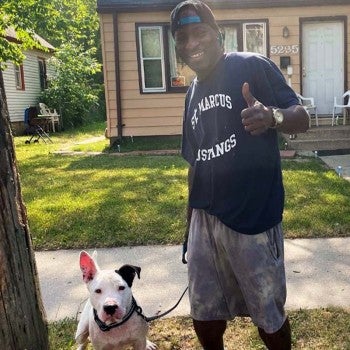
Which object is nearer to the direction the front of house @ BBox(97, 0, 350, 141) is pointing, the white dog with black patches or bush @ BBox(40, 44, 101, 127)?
the white dog with black patches

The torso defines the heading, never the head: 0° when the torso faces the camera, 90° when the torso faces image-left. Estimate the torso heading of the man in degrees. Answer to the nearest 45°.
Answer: approximately 45°

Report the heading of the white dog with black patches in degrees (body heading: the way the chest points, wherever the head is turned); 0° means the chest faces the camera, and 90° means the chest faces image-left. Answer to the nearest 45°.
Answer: approximately 0°

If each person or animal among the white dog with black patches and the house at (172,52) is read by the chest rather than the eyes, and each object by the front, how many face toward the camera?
2

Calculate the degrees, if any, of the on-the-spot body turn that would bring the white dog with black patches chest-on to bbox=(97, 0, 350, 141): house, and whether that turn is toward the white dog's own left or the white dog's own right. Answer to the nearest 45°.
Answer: approximately 180°

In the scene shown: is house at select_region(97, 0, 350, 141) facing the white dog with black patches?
yes

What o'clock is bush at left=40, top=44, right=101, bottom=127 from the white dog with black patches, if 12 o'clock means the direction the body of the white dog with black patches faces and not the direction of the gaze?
The bush is roughly at 6 o'clock from the white dog with black patches.
